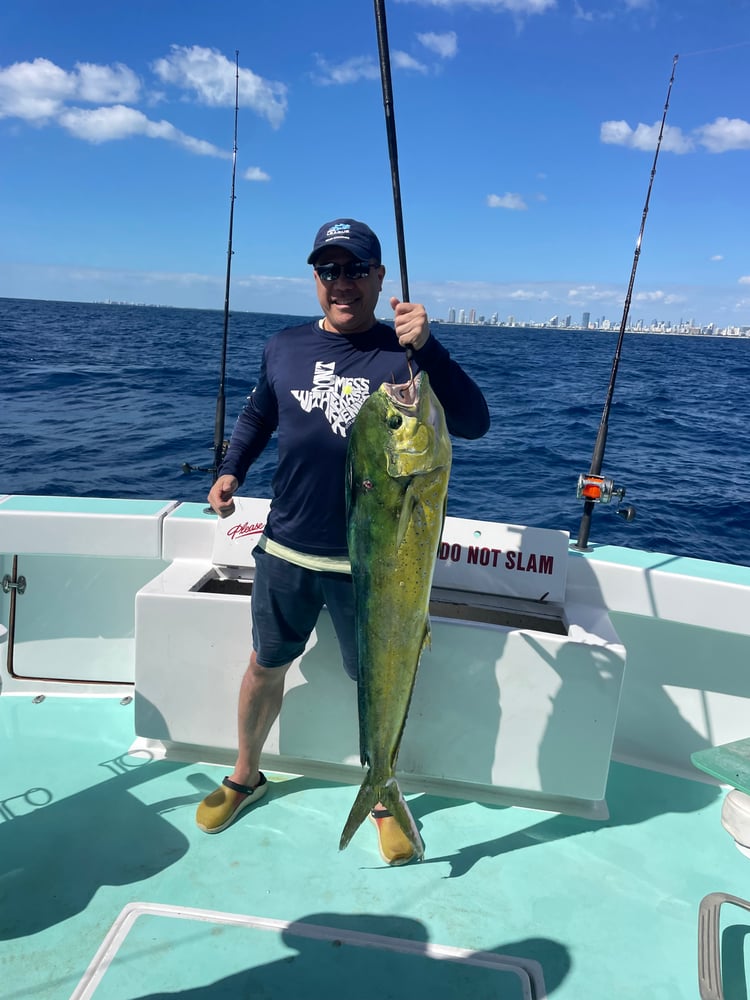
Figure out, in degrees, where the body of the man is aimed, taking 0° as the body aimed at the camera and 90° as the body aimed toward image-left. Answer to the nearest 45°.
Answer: approximately 0°
